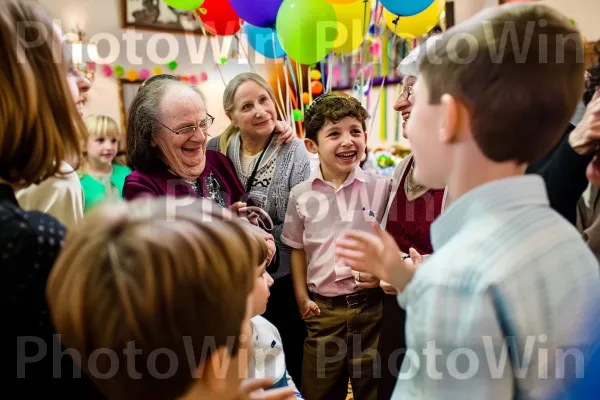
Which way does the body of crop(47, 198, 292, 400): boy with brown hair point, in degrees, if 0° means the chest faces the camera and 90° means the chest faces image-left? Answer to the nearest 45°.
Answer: approximately 225°

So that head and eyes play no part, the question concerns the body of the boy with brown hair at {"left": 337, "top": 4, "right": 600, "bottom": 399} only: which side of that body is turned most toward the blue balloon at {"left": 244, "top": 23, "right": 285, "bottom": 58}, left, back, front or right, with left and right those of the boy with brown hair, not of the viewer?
front

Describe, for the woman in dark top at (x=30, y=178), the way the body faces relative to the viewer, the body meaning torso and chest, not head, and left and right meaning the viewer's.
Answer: facing away from the viewer and to the right of the viewer

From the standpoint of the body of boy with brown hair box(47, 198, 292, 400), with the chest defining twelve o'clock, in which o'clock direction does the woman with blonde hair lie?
The woman with blonde hair is roughly at 11 o'clock from the boy with brown hair.

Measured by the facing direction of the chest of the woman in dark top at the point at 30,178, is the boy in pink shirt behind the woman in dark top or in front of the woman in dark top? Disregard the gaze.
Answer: in front

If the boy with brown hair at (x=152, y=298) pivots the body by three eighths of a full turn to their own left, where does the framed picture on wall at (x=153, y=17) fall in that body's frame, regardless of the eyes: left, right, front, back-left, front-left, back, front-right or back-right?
right

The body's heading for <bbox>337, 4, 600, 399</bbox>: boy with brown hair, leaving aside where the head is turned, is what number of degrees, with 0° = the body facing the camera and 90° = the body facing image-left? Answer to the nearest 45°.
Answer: approximately 135°

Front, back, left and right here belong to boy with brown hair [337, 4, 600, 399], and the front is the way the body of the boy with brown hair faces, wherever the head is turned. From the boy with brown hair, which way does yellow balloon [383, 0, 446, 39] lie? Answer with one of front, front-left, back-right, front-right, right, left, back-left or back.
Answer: front-right

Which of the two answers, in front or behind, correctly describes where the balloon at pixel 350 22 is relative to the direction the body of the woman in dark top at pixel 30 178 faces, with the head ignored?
in front

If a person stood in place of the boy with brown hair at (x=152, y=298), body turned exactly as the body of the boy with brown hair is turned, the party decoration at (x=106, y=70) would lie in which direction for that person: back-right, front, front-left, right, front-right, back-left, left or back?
front-left

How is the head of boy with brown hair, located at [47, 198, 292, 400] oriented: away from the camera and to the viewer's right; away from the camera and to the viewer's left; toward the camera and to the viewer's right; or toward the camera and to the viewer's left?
away from the camera and to the viewer's right
